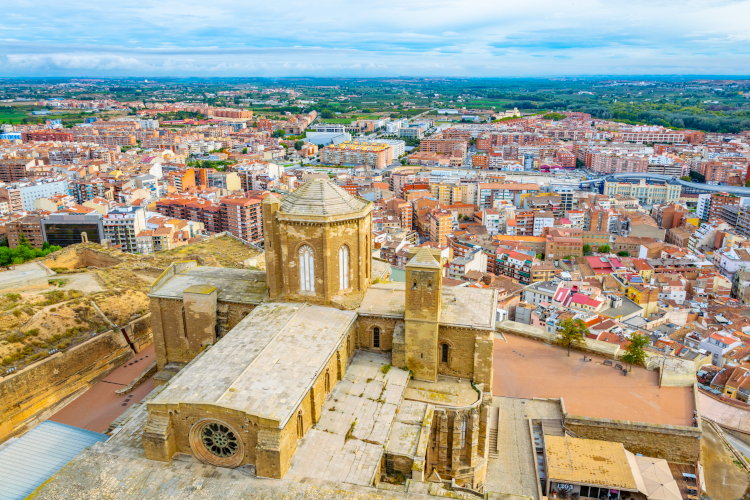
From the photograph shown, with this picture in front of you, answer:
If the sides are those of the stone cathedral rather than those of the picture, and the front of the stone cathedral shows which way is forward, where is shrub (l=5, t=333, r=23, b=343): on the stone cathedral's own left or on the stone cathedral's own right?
on the stone cathedral's own right

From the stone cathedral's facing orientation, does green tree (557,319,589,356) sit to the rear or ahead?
to the rear

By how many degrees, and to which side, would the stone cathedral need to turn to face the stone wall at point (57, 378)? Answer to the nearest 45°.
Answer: approximately 90° to its right

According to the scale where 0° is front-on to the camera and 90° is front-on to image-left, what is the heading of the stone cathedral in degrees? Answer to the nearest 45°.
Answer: approximately 45°

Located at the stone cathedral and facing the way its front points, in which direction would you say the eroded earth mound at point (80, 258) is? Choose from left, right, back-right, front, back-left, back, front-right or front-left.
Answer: right

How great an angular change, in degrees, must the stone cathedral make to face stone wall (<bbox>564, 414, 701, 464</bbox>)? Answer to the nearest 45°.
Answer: approximately 135° to its left

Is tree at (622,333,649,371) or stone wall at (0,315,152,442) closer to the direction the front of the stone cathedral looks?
the stone wall
